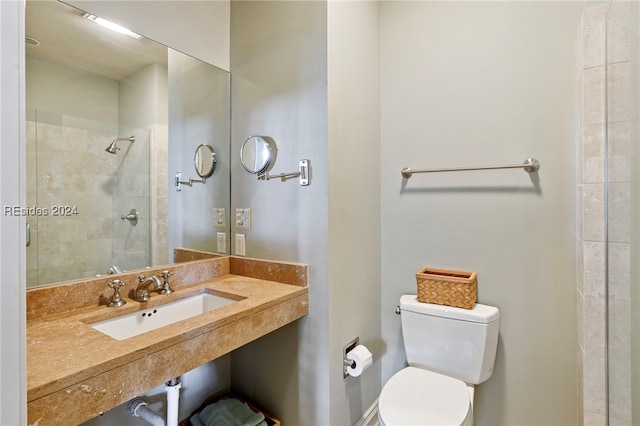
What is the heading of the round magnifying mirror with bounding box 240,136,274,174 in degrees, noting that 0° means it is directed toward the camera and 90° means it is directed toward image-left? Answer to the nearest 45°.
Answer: approximately 45°

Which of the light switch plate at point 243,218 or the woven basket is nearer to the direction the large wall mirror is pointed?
the woven basket

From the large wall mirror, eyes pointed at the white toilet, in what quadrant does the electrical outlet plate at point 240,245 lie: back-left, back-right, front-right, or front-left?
front-left

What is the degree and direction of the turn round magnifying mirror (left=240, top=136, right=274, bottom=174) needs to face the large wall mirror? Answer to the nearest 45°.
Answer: approximately 45° to its right

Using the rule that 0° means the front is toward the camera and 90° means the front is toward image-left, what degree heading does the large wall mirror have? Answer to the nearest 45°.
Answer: approximately 315°

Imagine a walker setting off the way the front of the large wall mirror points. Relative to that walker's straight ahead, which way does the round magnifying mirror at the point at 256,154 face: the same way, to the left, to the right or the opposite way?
to the right

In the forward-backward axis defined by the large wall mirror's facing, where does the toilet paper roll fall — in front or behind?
in front

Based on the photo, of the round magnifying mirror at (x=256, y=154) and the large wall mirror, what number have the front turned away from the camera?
0
